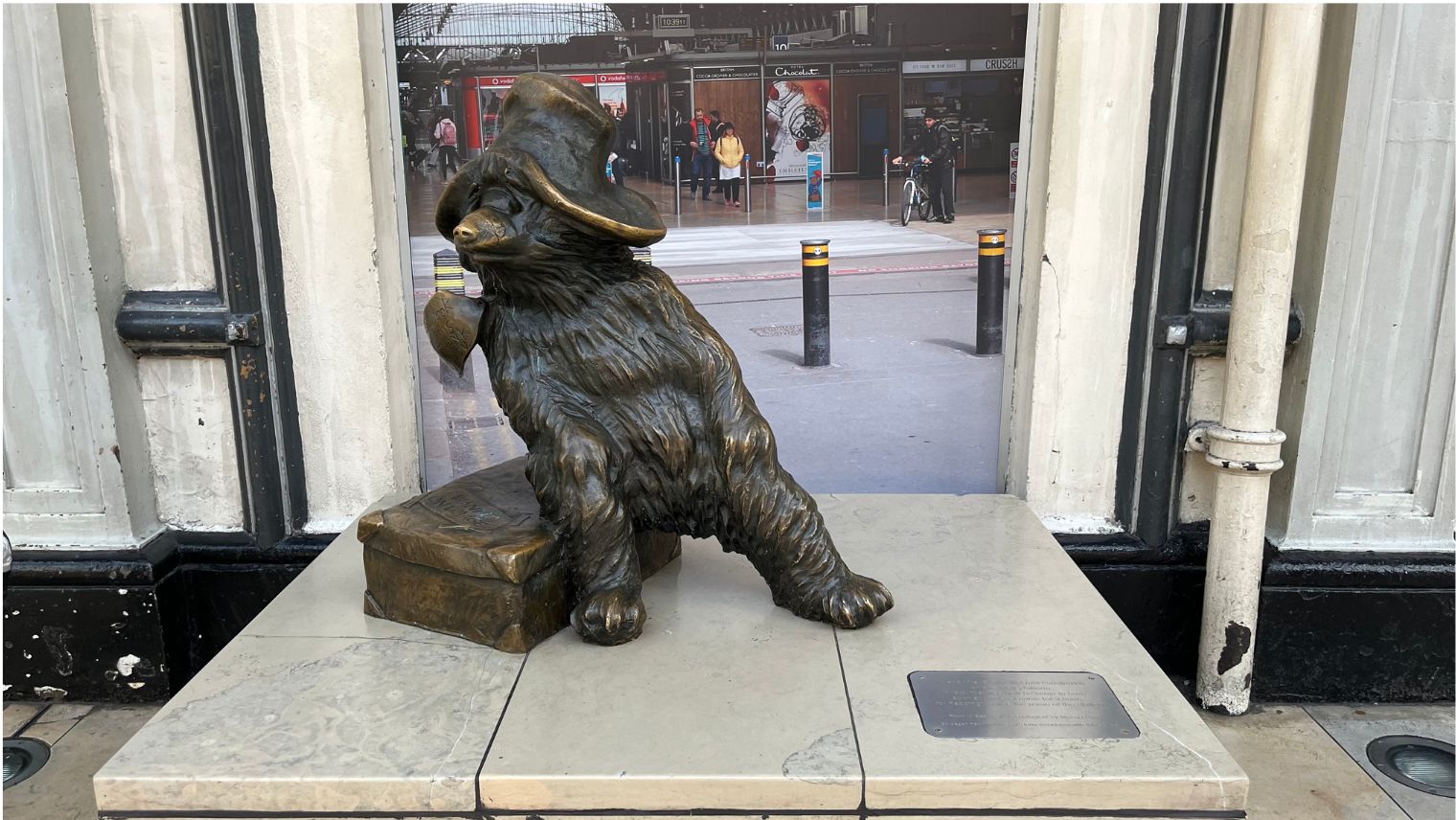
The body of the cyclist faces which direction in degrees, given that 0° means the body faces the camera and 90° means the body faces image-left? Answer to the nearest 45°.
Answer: approximately 45°

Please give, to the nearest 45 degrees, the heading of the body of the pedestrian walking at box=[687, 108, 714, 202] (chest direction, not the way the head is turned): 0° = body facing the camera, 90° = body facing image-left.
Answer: approximately 0°
